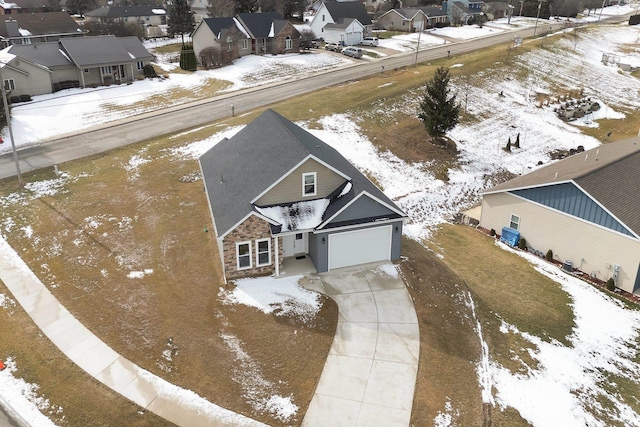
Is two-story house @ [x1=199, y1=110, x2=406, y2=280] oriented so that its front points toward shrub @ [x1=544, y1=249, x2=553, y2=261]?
no

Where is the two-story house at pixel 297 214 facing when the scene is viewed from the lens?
facing the viewer

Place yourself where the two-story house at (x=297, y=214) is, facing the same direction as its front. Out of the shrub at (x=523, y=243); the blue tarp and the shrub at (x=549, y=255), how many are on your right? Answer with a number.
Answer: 0

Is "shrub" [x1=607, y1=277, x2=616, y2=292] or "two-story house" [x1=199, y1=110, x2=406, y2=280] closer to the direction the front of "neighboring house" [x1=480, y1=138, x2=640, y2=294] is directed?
the shrub

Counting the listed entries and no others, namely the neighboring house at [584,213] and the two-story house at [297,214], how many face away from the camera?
0

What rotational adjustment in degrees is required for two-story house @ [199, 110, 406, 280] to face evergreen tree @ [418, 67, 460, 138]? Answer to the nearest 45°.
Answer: approximately 135° to its left

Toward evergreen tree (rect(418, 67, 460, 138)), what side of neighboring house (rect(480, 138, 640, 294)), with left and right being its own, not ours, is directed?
back

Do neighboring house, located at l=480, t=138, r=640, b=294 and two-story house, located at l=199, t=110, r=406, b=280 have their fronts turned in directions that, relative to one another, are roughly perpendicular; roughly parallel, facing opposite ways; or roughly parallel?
roughly parallel

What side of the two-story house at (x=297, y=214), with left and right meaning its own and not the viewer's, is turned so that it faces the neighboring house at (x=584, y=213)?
left

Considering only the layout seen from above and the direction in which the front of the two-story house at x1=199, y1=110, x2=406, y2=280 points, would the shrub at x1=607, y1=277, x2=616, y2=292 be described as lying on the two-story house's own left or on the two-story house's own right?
on the two-story house's own left

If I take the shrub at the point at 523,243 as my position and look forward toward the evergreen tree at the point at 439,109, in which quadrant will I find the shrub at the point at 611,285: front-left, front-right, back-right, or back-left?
back-right

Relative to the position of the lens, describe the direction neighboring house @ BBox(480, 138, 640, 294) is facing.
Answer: facing the viewer and to the right of the viewer
